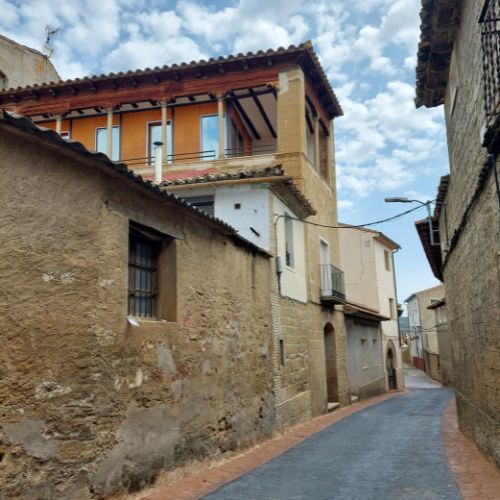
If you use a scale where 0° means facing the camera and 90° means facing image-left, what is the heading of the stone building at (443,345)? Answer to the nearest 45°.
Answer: approximately 90°

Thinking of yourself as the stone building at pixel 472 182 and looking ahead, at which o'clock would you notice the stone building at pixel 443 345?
the stone building at pixel 443 345 is roughly at 3 o'clock from the stone building at pixel 472 182.

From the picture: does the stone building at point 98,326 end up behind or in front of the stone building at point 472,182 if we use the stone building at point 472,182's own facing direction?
in front

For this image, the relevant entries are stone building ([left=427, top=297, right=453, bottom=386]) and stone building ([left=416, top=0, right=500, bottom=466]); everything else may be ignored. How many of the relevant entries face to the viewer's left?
2

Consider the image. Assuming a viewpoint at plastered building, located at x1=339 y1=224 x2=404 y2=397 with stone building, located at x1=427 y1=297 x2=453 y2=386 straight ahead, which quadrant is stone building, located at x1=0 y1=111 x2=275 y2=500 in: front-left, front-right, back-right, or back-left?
back-right

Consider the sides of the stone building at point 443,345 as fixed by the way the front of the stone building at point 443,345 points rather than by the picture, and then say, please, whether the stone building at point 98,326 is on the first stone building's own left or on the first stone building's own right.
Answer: on the first stone building's own left

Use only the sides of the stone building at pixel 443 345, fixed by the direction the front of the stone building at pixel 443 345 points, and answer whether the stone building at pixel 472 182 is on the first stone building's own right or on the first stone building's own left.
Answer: on the first stone building's own left

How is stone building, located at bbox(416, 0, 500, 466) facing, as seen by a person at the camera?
facing to the left of the viewer
